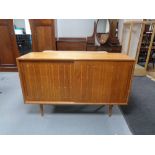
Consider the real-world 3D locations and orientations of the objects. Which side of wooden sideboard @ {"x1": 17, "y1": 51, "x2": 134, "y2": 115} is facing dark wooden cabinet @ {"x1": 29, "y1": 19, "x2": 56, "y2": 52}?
back

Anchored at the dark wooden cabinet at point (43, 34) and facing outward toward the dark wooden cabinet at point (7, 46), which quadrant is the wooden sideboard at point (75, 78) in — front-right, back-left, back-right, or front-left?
back-left

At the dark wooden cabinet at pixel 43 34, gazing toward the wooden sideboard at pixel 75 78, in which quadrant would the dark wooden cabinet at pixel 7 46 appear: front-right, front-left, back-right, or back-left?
back-right

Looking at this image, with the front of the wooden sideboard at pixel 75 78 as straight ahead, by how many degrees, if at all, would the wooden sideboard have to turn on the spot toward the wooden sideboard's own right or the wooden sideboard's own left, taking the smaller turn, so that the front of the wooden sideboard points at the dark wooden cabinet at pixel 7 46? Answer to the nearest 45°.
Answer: approximately 135° to the wooden sideboard's own right

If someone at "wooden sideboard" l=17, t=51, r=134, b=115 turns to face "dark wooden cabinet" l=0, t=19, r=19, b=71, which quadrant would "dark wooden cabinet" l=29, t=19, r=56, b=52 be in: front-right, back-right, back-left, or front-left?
front-right

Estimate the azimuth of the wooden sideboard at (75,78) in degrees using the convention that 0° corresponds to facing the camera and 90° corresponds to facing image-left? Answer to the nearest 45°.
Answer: approximately 0°
